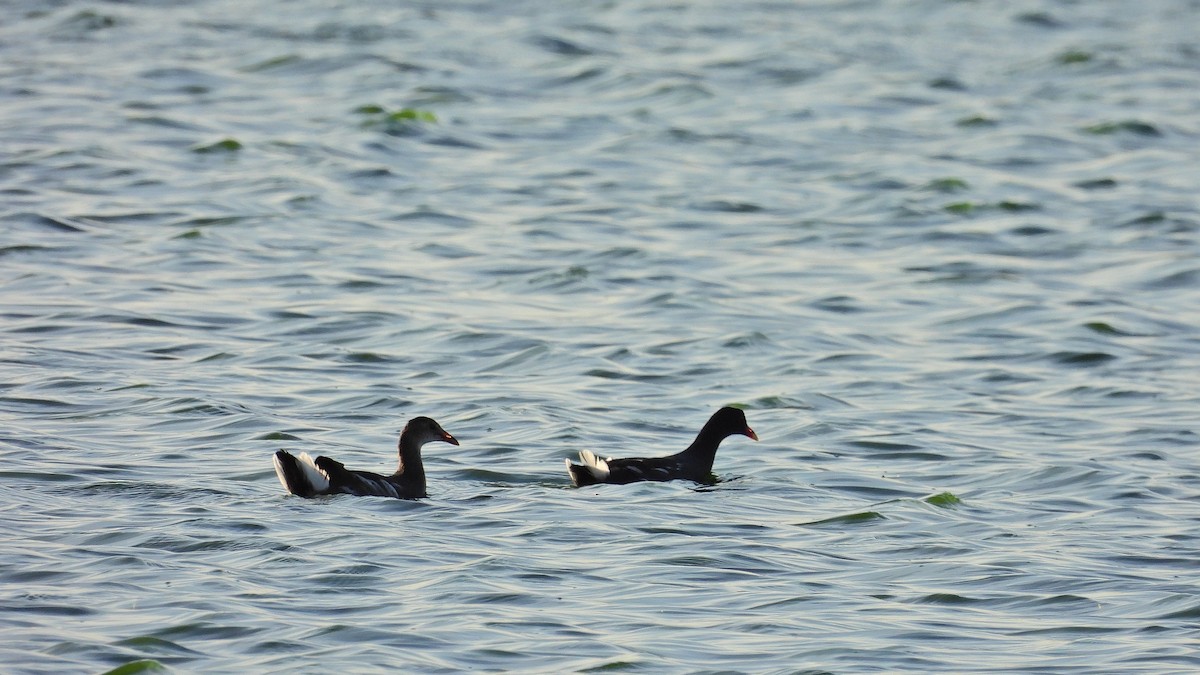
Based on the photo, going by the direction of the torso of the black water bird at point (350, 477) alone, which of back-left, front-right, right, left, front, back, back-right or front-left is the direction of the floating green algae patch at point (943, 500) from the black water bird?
front

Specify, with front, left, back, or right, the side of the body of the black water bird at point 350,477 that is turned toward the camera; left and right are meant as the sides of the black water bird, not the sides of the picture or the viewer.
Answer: right

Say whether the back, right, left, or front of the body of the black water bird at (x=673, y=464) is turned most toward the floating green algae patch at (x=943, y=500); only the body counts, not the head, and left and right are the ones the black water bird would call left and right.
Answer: front

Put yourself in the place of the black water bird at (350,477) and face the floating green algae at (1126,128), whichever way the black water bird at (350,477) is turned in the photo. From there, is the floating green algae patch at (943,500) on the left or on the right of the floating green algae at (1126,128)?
right

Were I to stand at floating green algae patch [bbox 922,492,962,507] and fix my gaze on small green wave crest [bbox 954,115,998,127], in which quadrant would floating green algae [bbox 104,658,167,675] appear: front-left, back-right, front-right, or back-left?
back-left

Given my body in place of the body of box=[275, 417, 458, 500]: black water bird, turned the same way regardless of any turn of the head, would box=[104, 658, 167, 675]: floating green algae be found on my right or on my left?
on my right

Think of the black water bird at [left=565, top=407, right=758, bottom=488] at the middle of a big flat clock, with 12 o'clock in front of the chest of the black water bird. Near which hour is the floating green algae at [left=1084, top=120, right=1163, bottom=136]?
The floating green algae is roughly at 10 o'clock from the black water bird.

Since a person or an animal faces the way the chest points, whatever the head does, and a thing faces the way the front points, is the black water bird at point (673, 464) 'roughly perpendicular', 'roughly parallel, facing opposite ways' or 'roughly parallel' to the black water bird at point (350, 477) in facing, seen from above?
roughly parallel

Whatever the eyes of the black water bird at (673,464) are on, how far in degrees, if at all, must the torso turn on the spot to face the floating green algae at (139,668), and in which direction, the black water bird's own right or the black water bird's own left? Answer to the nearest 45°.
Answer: approximately 135° to the black water bird's own right

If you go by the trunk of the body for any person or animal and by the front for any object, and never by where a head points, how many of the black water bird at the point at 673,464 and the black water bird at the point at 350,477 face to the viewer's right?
2

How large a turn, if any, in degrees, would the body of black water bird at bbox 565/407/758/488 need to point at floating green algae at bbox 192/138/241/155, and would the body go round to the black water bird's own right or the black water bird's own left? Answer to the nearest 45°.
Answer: approximately 135° to the black water bird's own left

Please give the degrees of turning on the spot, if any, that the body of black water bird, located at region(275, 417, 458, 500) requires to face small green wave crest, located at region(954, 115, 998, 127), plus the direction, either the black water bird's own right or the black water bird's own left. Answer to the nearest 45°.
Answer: approximately 45° to the black water bird's own left

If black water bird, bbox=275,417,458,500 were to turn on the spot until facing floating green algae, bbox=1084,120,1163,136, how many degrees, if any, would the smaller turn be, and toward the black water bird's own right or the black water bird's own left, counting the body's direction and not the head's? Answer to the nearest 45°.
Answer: approximately 45° to the black water bird's own left

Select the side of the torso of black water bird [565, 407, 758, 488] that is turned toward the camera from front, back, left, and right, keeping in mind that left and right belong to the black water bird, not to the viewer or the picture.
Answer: right

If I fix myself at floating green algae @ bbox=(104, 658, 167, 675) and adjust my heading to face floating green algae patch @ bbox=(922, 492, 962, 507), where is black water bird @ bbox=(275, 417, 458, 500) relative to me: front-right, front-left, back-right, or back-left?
front-left
